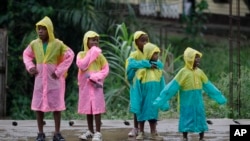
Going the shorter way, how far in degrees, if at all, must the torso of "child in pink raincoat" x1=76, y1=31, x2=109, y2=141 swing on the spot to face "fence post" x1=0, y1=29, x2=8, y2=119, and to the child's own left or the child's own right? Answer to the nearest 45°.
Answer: approximately 135° to the child's own right

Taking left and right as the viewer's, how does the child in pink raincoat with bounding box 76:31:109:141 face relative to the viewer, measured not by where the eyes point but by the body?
facing the viewer

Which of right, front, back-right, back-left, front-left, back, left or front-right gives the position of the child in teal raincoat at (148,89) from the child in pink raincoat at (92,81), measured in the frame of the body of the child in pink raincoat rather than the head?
left

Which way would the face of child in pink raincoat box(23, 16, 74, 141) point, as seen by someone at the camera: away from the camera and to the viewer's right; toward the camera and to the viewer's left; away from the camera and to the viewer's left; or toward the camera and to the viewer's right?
toward the camera and to the viewer's left

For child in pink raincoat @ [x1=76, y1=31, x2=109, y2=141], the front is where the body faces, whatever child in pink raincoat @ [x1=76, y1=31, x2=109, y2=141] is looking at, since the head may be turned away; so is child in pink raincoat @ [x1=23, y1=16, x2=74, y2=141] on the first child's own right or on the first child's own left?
on the first child's own right

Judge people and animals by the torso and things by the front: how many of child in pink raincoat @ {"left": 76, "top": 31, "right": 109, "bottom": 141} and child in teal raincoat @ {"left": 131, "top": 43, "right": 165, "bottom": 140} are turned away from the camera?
0

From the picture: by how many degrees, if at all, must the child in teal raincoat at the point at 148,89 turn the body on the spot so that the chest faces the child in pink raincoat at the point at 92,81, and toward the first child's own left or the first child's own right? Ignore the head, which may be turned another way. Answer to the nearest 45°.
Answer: approximately 135° to the first child's own right

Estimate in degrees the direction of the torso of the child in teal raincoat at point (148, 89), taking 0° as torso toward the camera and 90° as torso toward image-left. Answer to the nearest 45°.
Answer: approximately 315°
